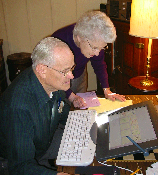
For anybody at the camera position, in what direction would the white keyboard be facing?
facing to the left of the viewer

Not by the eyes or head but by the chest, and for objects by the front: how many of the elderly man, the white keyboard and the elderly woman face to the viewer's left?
1

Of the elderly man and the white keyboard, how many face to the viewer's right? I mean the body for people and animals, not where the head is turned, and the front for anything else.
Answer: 1

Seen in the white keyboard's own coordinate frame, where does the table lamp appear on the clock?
The table lamp is roughly at 4 o'clock from the white keyboard.

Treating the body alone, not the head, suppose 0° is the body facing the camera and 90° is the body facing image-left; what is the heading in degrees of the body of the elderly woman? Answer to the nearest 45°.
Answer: approximately 315°

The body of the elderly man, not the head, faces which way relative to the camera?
to the viewer's right

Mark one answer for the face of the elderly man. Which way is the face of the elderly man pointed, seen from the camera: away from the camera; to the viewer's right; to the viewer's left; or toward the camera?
to the viewer's right

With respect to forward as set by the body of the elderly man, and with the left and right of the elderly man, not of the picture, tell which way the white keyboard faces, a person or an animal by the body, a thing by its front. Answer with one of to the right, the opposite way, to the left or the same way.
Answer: the opposite way
